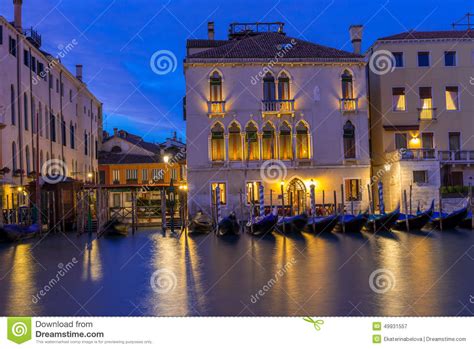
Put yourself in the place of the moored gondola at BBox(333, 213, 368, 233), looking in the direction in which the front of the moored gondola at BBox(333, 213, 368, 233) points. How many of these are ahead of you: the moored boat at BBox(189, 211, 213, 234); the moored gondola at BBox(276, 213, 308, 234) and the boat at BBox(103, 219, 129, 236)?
0

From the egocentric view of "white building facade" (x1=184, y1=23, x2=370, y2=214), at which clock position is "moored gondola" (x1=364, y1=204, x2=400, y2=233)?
The moored gondola is roughly at 10 o'clock from the white building facade.

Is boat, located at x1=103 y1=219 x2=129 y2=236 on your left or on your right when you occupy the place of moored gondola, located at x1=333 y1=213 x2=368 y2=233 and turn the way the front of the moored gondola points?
on your right

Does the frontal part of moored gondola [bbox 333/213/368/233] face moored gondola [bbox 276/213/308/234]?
no

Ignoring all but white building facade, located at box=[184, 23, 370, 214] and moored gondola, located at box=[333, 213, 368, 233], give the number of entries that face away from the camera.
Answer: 0

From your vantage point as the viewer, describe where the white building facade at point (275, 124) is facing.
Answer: facing the viewer

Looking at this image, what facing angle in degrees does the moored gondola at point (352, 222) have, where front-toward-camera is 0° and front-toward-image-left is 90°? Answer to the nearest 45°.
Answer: approximately 315°

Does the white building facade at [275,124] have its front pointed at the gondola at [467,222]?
no

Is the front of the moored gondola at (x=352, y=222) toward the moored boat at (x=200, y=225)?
no
